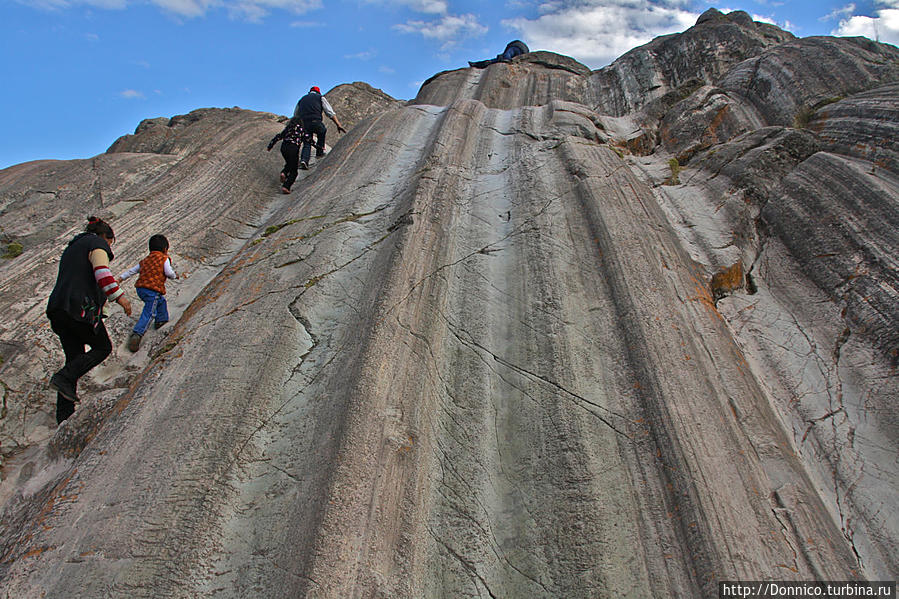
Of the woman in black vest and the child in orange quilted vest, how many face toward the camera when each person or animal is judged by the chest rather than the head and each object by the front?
0

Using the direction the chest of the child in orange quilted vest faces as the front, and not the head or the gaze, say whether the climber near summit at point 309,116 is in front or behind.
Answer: in front

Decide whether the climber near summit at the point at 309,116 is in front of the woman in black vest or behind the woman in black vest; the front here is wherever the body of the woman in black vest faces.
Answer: in front

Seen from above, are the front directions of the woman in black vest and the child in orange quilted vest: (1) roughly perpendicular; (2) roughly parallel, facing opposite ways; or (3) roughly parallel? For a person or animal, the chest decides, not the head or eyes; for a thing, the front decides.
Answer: roughly parallel

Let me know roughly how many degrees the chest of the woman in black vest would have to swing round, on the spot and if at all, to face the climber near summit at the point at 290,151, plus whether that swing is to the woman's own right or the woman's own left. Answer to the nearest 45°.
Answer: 0° — they already face them

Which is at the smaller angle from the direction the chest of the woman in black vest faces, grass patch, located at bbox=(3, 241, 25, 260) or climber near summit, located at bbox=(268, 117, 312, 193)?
the climber near summit

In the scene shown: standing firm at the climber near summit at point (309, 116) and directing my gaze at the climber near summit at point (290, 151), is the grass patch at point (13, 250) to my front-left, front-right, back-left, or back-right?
front-right

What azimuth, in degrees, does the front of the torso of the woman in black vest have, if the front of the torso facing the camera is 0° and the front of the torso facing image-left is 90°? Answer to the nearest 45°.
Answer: approximately 225°

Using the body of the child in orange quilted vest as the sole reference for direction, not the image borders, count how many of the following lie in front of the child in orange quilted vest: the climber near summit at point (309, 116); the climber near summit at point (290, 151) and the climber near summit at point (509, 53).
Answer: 3

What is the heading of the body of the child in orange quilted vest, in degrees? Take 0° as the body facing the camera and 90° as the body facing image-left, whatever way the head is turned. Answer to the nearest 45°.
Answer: approximately 225°

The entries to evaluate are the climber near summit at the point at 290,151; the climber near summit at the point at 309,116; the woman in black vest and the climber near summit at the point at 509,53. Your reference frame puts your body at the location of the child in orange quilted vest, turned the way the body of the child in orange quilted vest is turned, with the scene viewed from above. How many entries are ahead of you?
3

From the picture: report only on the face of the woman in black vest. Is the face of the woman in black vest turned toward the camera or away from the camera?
away from the camera

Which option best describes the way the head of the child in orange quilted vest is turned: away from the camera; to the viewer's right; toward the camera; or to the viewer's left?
away from the camera
